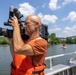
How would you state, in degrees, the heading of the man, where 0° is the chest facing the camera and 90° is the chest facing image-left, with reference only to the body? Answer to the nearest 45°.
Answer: approximately 90°

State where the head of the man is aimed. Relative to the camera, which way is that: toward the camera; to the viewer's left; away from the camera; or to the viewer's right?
to the viewer's left
